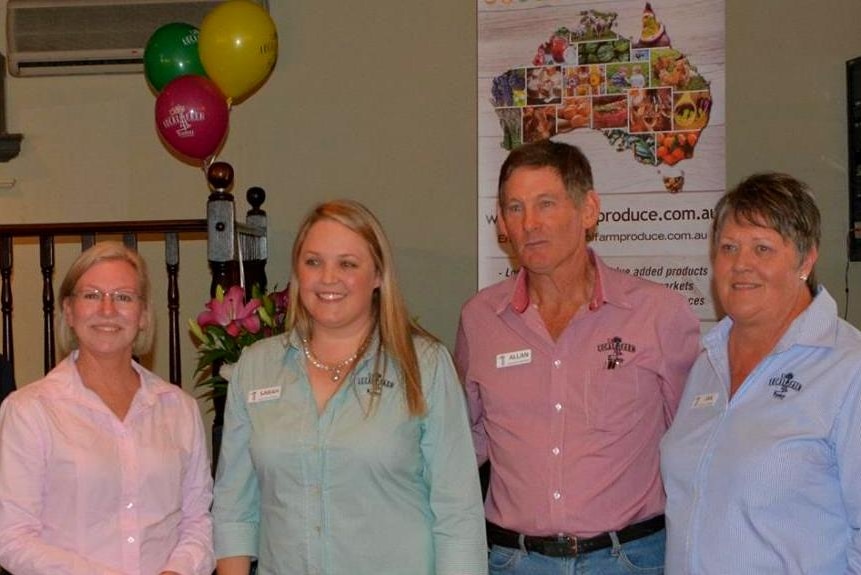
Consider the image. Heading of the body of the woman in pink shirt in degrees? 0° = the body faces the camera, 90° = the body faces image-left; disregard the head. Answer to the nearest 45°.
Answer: approximately 0°

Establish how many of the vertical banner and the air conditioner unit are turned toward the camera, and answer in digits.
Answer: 2

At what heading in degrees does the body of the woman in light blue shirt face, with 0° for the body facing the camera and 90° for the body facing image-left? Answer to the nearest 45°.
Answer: approximately 45°

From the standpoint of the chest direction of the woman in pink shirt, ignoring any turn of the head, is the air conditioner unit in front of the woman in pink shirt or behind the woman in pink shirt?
behind

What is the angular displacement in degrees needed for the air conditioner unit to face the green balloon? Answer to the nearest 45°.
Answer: approximately 45° to its left
